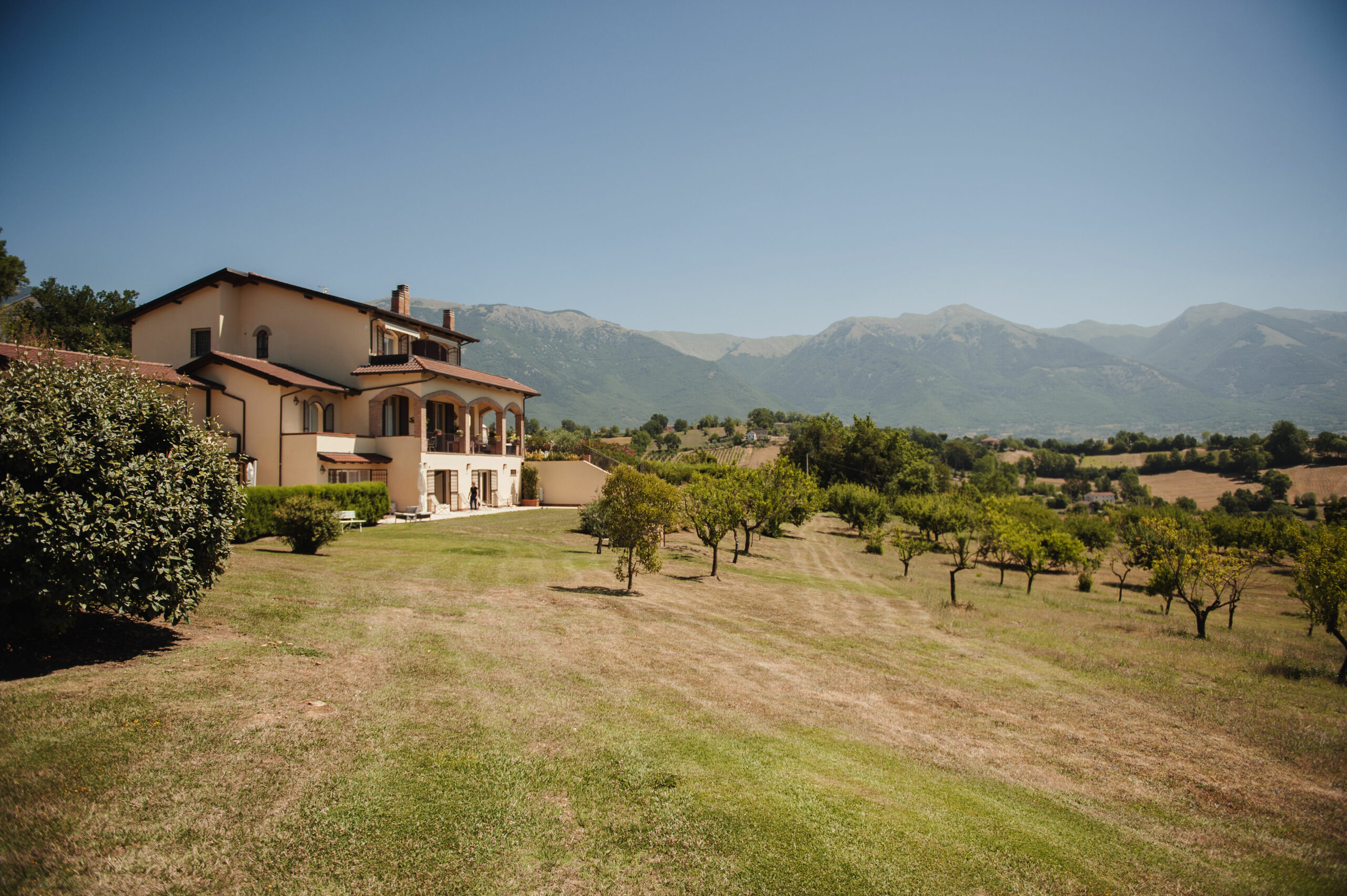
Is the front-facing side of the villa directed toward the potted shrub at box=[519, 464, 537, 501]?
no

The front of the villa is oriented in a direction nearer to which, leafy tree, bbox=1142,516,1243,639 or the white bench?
the leafy tree

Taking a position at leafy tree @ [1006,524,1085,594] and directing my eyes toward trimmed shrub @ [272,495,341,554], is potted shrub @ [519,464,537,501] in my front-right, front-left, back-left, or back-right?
front-right

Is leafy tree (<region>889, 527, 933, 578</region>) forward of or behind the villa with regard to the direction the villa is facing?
forward

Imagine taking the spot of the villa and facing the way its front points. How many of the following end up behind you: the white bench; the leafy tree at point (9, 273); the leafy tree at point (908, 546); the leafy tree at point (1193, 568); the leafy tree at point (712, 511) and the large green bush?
1

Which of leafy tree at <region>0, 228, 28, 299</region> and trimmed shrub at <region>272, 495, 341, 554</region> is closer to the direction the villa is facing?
the trimmed shrub

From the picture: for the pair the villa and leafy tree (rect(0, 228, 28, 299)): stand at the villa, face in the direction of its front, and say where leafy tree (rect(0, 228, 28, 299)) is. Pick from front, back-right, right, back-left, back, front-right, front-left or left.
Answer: back

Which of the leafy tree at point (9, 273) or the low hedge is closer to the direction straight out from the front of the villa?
the low hedge

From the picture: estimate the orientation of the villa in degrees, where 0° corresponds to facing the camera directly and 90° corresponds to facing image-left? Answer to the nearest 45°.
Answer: approximately 315°

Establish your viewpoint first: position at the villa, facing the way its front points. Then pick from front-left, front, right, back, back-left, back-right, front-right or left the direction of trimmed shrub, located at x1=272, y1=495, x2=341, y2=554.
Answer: front-right

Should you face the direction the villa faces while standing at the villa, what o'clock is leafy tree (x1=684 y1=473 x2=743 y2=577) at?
The leafy tree is roughly at 12 o'clock from the villa.

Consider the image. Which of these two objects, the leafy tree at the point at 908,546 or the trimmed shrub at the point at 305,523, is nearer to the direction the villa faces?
the leafy tree

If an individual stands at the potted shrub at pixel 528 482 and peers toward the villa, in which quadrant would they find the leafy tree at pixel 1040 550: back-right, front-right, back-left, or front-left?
back-left

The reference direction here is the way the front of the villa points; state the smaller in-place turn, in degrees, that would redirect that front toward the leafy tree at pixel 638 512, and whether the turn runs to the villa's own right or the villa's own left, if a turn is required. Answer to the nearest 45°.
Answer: approximately 45° to the villa's own right

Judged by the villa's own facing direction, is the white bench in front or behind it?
in front

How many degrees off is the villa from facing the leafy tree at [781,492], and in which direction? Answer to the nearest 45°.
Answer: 0° — it already faces it

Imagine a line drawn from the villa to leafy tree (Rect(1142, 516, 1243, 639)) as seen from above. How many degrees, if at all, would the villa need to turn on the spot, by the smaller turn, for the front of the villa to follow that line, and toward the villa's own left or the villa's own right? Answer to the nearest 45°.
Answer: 0° — it already faces it
